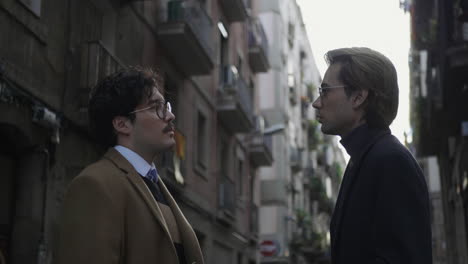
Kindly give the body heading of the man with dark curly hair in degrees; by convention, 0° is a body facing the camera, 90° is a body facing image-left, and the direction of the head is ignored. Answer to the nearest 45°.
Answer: approximately 270°

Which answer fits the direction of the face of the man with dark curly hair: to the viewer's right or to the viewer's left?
to the viewer's right
